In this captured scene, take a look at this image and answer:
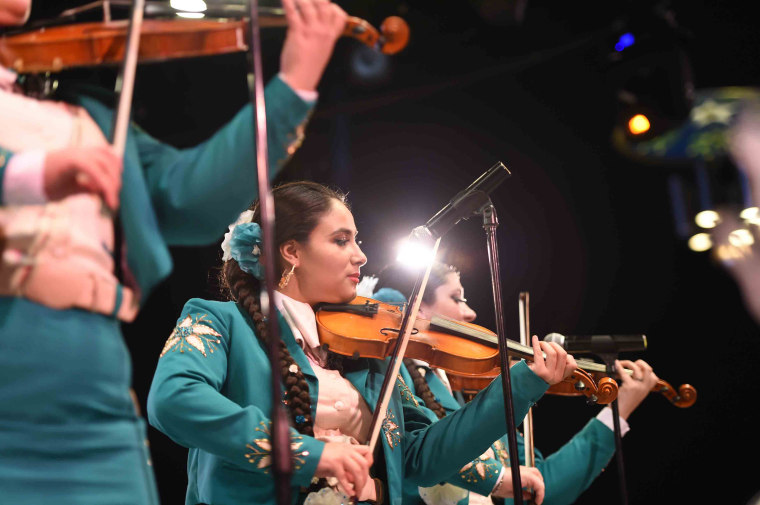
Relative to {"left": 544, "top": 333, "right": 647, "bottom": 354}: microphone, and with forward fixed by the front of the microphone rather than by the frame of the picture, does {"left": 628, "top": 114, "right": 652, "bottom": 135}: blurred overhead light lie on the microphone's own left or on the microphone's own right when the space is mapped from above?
on the microphone's own right

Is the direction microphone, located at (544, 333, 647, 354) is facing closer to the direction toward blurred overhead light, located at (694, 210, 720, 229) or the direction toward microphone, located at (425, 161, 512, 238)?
the microphone

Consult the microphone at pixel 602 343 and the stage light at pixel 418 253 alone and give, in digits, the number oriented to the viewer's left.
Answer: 1

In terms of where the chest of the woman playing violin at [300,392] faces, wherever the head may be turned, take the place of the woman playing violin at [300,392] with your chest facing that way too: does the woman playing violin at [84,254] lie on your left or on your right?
on your right

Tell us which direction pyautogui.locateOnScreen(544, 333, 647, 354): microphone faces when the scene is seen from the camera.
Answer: facing to the left of the viewer

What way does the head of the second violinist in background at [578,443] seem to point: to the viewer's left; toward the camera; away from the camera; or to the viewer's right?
to the viewer's right

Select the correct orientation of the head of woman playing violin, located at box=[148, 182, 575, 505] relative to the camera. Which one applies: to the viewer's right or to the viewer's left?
to the viewer's right
